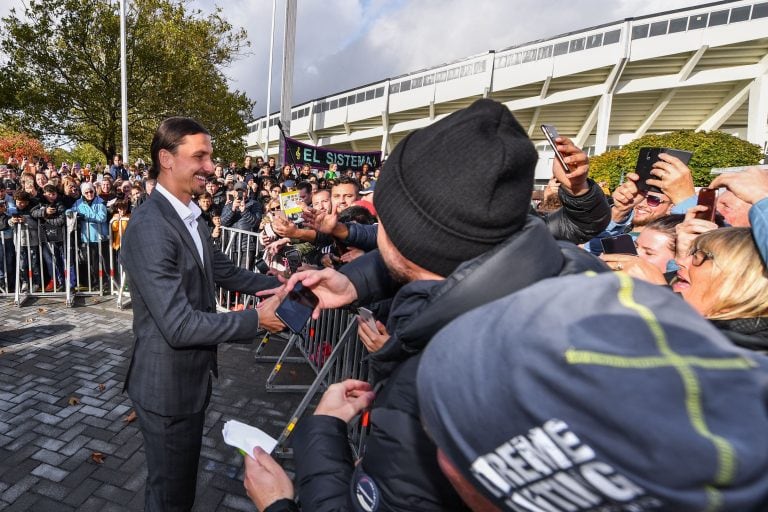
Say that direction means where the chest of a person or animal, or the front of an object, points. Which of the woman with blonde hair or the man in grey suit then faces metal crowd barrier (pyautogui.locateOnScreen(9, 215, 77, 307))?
the woman with blonde hair

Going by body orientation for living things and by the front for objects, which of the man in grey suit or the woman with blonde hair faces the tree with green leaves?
the woman with blonde hair

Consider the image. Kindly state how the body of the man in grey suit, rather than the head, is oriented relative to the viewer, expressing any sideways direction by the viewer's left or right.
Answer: facing to the right of the viewer

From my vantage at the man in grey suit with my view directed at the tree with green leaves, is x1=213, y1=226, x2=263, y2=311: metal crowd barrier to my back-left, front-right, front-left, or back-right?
front-right

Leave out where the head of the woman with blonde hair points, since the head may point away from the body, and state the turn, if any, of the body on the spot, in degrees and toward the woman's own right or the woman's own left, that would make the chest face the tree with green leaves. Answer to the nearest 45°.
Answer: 0° — they already face it

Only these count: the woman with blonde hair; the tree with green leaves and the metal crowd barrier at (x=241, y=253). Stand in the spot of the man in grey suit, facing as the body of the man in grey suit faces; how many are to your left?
2

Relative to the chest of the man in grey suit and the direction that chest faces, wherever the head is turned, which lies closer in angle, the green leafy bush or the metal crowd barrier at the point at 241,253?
the green leafy bush

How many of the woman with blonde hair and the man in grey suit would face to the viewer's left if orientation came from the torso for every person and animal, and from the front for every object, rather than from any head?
1

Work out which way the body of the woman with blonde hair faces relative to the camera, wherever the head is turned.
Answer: to the viewer's left

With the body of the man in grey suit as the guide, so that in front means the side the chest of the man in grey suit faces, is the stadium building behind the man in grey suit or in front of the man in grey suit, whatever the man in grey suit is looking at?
in front

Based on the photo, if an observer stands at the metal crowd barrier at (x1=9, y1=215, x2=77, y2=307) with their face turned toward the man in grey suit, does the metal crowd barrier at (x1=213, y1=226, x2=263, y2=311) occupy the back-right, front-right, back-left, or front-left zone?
front-left

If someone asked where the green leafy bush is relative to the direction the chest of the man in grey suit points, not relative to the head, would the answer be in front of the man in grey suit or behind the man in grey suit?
in front

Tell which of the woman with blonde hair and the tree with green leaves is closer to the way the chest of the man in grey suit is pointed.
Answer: the woman with blonde hair

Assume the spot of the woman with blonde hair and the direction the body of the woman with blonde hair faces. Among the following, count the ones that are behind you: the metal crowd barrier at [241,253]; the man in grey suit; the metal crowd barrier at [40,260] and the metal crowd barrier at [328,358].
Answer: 0

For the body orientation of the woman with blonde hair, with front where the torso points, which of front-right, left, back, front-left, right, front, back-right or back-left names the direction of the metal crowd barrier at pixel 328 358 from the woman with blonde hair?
front
